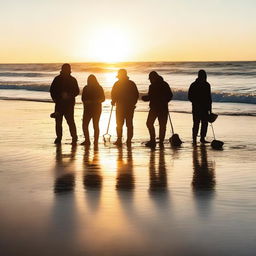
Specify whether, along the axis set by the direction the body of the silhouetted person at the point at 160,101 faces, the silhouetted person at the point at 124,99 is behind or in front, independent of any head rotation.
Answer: in front
